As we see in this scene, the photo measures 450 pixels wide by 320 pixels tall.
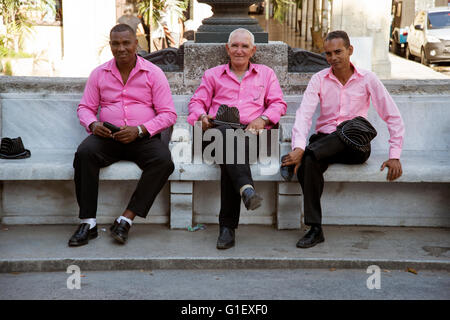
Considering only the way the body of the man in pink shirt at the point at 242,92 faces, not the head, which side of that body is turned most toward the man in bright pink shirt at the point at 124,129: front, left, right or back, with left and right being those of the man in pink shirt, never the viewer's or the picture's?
right

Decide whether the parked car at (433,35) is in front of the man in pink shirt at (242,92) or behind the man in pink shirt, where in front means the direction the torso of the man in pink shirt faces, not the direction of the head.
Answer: behind

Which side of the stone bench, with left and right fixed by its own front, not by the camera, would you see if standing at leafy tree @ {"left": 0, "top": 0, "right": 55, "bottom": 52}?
back

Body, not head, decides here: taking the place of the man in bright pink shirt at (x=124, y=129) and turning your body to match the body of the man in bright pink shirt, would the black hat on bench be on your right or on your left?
on your right

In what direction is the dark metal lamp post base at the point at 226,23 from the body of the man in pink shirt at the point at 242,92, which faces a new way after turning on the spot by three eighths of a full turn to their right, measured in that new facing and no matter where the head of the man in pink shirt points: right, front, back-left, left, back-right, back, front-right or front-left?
front-right

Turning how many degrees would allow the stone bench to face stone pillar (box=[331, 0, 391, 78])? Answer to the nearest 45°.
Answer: approximately 180°

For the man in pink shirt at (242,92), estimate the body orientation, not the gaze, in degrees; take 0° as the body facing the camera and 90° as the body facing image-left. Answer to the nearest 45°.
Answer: approximately 0°

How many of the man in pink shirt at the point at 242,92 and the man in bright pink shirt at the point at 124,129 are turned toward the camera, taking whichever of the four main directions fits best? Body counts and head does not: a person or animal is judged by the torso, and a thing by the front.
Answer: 2

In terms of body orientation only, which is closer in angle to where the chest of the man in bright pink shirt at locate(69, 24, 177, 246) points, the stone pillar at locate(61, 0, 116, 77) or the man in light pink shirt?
the man in light pink shirt
